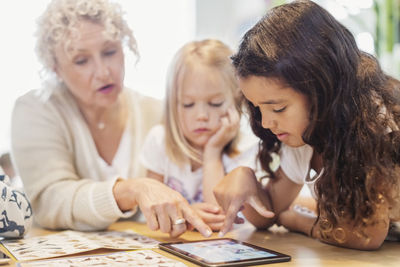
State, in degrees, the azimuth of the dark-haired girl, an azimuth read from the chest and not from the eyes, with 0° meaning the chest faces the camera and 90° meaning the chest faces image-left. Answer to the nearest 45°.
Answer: approximately 45°

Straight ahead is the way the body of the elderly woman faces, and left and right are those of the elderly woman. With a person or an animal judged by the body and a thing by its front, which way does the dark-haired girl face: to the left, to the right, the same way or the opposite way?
to the right

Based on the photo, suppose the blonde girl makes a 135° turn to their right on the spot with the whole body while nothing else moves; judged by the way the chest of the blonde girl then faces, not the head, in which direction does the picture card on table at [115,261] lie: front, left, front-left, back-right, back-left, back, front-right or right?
back-left

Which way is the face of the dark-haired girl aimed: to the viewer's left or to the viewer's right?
to the viewer's left

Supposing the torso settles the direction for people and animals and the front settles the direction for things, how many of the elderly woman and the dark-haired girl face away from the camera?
0

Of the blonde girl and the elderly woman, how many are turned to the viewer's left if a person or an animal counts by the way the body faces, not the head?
0

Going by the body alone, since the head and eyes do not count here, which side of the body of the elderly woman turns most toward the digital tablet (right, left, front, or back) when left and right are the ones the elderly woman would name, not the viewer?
front

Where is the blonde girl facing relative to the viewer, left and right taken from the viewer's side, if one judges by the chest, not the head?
facing the viewer

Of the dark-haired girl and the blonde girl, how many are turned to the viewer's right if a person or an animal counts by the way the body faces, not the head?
0

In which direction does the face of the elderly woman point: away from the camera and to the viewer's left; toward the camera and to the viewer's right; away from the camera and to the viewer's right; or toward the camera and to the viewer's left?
toward the camera and to the viewer's right

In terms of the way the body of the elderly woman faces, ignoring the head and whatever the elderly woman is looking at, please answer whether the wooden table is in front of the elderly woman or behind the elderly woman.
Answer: in front

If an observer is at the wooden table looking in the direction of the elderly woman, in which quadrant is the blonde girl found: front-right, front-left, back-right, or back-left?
front-right
